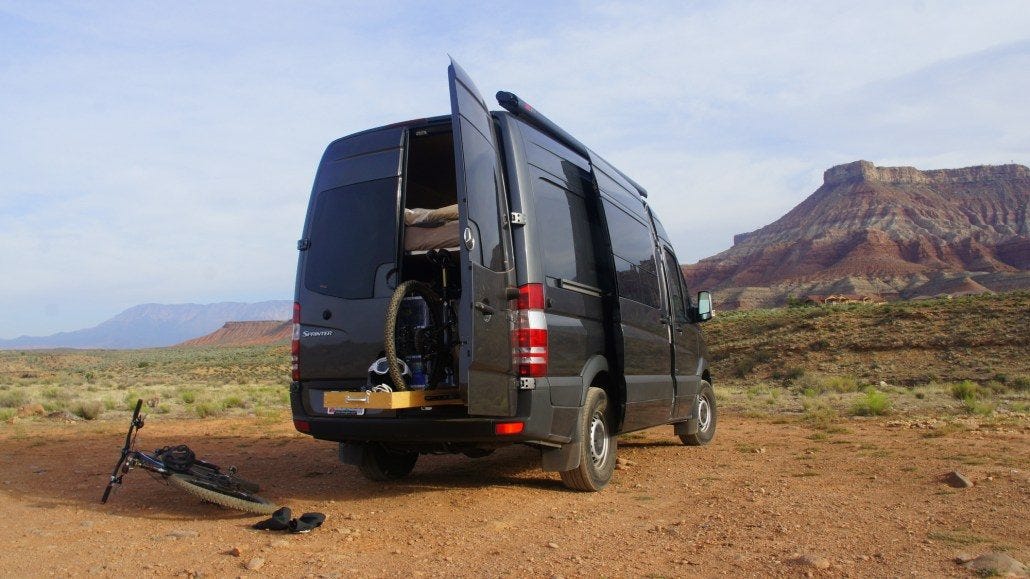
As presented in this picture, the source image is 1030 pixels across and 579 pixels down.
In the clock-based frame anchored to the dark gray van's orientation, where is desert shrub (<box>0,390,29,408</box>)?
The desert shrub is roughly at 9 o'clock from the dark gray van.

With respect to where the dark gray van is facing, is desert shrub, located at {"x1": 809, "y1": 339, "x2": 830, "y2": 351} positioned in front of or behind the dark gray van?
in front

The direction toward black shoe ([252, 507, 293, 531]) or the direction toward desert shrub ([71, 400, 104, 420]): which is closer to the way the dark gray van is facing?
the desert shrub

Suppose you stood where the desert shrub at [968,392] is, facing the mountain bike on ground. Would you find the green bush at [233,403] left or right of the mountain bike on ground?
right

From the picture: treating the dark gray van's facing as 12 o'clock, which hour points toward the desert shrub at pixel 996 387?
The desert shrub is roughly at 12 o'clock from the dark gray van.

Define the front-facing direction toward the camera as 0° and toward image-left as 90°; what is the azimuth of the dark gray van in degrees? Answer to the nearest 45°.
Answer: approximately 225°

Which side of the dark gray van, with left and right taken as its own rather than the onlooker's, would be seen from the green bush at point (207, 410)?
left

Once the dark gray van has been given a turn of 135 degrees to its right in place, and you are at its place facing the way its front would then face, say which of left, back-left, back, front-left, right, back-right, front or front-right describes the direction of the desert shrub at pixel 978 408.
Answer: back-left

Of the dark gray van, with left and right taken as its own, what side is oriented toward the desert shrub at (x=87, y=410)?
left

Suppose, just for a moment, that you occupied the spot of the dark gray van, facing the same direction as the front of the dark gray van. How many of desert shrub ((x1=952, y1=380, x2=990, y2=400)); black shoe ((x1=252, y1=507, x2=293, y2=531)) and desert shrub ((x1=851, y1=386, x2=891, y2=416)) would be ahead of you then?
2

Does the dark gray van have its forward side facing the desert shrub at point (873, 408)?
yes

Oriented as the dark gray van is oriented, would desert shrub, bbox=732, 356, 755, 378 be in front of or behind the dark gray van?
in front

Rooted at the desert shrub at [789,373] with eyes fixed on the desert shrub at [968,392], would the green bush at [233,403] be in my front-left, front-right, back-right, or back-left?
front-right

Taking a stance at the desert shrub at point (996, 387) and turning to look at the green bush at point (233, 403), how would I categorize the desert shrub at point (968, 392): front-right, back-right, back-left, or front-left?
front-left

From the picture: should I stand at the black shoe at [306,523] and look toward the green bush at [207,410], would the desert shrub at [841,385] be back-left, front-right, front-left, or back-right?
front-right

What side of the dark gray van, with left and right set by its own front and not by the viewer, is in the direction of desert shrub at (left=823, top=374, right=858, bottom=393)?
front

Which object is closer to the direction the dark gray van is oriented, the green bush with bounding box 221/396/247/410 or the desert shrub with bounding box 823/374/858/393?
the desert shrub
